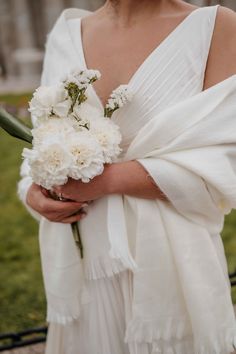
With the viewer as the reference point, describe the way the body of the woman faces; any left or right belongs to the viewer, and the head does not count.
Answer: facing the viewer and to the left of the viewer

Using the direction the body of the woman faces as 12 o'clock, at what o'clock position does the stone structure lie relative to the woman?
The stone structure is roughly at 4 o'clock from the woman.
